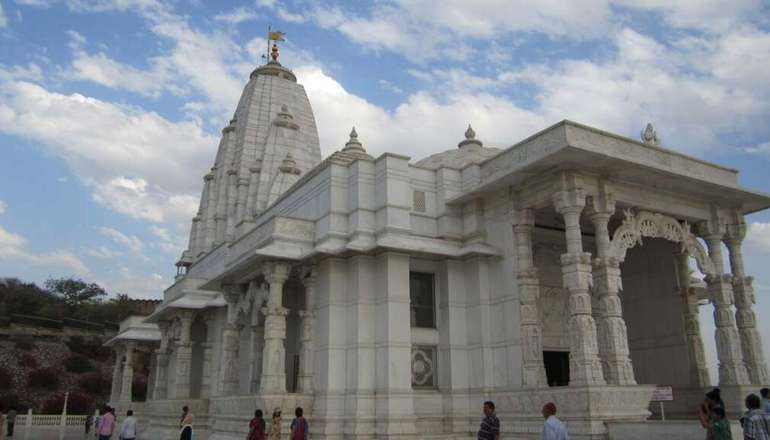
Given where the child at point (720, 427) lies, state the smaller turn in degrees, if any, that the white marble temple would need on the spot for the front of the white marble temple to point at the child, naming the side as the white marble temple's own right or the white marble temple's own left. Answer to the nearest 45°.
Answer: approximately 45° to the white marble temple's own right

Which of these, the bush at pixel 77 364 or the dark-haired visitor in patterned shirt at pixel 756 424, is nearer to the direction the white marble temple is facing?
the dark-haired visitor in patterned shirt

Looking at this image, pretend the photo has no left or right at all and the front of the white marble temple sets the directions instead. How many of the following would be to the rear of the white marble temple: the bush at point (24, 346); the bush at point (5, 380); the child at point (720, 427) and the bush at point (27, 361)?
3

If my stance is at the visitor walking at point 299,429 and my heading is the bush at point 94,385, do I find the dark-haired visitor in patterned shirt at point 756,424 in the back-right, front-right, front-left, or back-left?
back-right

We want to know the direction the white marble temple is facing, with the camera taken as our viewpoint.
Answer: facing the viewer and to the right of the viewer

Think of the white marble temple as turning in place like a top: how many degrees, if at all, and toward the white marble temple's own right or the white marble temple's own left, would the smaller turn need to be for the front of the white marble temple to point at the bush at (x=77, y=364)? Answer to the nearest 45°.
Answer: approximately 180°

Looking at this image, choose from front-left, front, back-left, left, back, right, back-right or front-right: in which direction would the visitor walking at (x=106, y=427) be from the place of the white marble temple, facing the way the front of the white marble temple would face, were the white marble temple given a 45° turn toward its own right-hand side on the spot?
right

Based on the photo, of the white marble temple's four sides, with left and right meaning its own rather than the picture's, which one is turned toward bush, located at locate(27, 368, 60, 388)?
back

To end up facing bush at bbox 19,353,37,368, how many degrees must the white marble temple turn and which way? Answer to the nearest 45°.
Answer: approximately 180°

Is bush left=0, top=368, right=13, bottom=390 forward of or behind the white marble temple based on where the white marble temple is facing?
behind

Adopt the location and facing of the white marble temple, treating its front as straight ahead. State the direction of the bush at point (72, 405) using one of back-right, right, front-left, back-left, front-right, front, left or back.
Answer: back

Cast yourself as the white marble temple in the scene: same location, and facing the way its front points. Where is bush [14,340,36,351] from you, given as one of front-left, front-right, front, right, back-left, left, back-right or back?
back

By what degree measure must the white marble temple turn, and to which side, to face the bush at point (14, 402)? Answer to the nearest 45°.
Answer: approximately 180°
